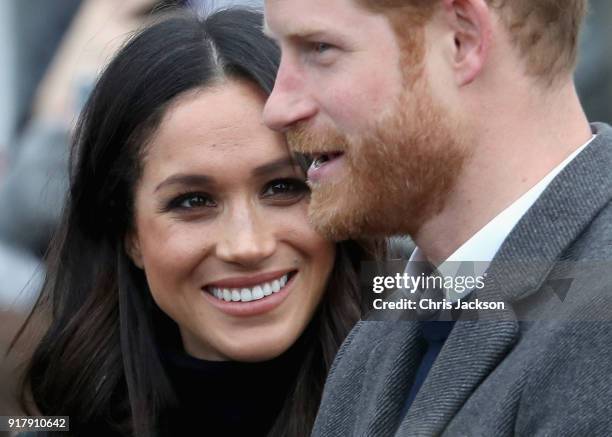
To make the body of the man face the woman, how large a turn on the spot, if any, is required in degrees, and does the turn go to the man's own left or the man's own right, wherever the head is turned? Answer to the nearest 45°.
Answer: approximately 90° to the man's own right

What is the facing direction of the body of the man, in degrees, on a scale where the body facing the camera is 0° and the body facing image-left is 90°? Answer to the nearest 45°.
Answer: approximately 45°

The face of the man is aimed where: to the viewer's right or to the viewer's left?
to the viewer's left
